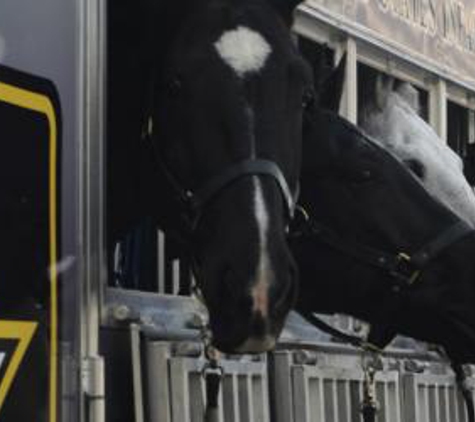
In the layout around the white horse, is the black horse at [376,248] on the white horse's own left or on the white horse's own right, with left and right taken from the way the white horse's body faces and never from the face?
on the white horse's own right

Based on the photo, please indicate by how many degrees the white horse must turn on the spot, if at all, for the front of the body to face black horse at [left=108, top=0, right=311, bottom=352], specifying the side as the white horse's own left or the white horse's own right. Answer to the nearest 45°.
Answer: approximately 90° to the white horse's own right
